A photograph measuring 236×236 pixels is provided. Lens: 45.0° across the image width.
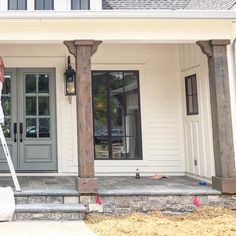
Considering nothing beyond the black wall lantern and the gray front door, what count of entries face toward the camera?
2

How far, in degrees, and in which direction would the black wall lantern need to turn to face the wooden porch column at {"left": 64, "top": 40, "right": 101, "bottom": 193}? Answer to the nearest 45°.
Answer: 0° — it already faces it

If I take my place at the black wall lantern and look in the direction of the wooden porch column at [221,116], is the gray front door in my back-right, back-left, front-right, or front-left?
back-right

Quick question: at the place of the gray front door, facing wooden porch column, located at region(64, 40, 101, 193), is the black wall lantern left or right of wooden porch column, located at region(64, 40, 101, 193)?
left

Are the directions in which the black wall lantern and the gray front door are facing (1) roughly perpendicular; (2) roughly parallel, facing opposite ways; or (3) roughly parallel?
roughly parallel

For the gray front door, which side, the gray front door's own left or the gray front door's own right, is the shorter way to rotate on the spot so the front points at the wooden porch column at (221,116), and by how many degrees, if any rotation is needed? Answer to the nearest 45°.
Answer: approximately 45° to the gray front door's own left

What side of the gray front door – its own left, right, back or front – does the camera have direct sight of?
front

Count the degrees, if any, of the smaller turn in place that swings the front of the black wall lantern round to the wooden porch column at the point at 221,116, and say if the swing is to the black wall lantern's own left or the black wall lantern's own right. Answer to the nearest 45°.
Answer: approximately 45° to the black wall lantern's own left

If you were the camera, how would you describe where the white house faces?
facing the viewer

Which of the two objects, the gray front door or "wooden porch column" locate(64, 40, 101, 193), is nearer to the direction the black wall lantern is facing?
the wooden porch column

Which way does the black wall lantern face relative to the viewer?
toward the camera

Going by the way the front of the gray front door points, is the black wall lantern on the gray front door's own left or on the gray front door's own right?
on the gray front door's own left

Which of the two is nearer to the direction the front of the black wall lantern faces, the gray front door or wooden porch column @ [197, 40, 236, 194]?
the wooden porch column
